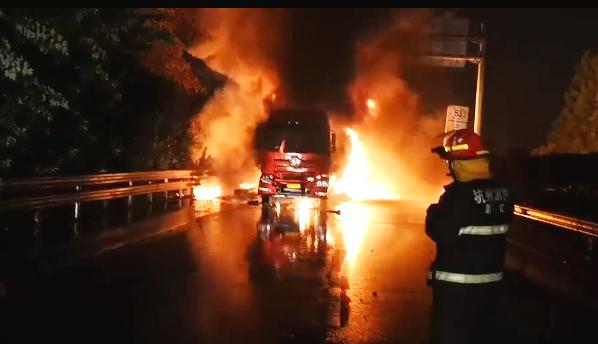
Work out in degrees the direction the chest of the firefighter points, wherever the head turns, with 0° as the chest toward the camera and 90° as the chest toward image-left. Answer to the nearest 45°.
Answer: approximately 135°

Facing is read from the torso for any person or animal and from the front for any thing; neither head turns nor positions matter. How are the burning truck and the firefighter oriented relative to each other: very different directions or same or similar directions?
very different directions

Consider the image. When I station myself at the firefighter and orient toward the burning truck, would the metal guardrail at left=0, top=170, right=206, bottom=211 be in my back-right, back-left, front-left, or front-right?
front-left

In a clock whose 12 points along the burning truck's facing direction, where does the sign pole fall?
The sign pole is roughly at 9 o'clock from the burning truck.

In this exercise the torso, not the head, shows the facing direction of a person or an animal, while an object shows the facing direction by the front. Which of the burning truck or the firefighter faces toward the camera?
the burning truck

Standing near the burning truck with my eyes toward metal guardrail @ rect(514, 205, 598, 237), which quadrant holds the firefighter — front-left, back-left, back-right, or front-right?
front-right

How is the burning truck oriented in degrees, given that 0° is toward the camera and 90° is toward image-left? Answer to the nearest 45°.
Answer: approximately 0°

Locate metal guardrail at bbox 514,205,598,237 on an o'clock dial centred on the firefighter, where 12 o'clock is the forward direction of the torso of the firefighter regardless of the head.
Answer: The metal guardrail is roughly at 2 o'clock from the firefighter.

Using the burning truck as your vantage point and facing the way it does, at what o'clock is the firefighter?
The firefighter is roughly at 12 o'clock from the burning truck.

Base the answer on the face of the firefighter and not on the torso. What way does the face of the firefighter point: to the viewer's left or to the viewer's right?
to the viewer's left
